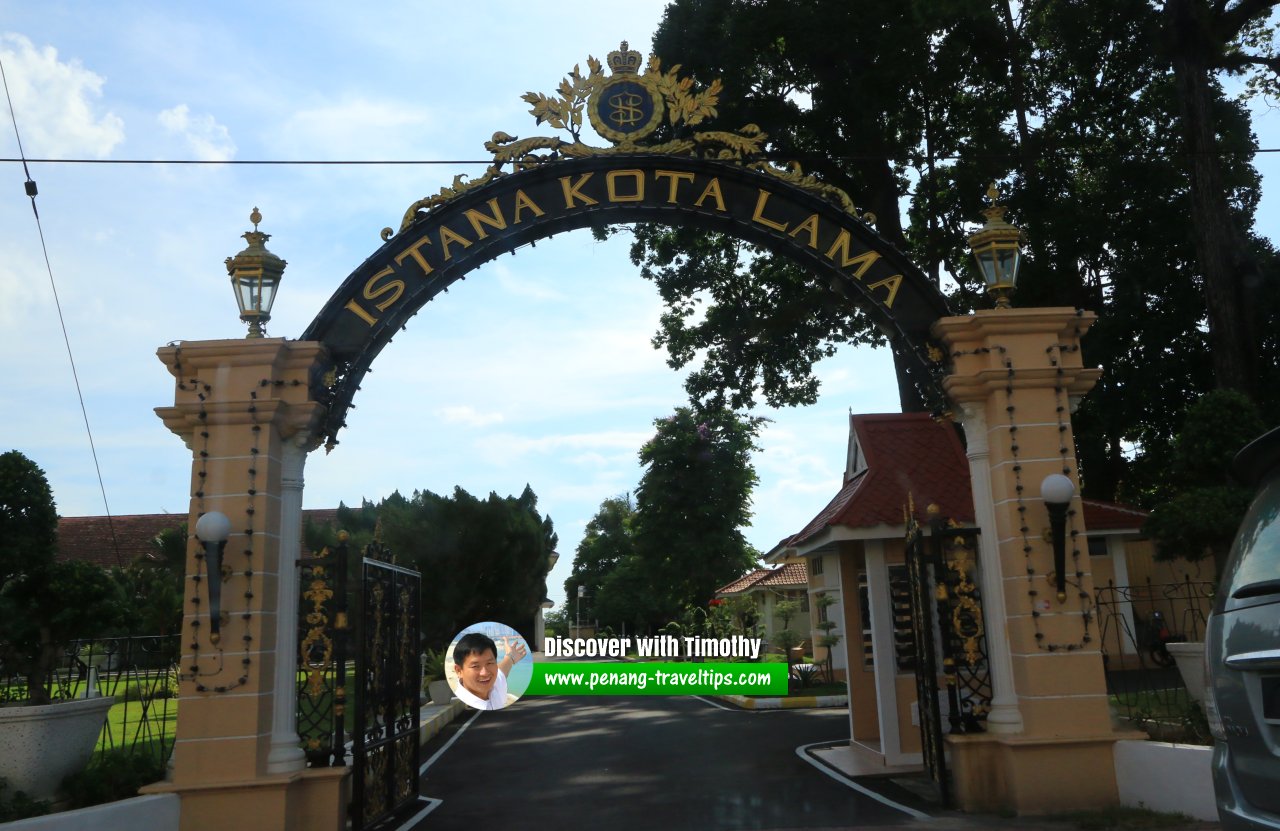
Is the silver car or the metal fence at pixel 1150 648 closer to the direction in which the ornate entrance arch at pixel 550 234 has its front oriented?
the silver car

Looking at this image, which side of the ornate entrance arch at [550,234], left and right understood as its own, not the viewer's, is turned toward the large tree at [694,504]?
back

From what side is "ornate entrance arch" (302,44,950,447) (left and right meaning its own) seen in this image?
front

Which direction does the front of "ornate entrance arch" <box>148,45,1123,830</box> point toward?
toward the camera

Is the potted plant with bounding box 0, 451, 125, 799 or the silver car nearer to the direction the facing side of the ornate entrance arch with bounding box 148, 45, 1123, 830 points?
the silver car

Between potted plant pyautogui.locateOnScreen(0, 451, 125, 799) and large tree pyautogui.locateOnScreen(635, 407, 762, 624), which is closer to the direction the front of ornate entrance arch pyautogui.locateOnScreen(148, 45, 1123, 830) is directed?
the potted plant

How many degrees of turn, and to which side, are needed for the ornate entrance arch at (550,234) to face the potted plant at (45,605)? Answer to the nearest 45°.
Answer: approximately 90° to its right

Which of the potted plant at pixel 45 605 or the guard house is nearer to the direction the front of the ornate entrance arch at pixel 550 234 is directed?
the potted plant

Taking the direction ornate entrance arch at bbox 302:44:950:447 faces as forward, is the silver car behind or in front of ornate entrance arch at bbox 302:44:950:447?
in front

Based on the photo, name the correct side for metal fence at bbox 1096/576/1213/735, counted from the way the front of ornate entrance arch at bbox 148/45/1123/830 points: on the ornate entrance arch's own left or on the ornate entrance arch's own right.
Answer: on the ornate entrance arch's own left

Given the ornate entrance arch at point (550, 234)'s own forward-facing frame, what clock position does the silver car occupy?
The silver car is roughly at 11 o'clock from the ornate entrance arch.

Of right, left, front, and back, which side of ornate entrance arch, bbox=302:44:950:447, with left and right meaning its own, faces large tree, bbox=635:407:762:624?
back

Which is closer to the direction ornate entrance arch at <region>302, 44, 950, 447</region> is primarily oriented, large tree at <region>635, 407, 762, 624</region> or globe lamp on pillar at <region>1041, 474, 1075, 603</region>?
the globe lamp on pillar

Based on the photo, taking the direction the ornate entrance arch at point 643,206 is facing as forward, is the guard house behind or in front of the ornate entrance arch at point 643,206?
behind
